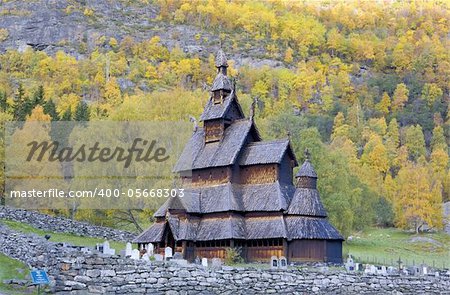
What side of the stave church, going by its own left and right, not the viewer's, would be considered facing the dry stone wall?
left
